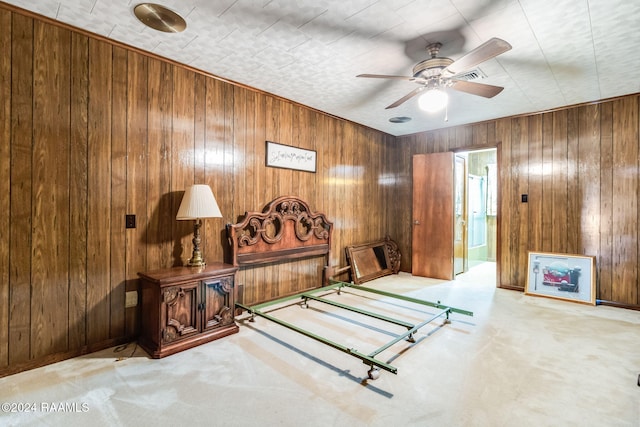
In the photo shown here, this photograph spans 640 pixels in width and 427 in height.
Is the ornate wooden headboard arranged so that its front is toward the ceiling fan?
yes

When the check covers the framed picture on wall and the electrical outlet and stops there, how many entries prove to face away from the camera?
0

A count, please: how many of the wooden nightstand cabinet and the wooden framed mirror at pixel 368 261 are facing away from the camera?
0

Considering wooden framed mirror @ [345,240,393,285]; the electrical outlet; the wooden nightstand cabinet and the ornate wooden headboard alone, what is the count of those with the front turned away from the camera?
0

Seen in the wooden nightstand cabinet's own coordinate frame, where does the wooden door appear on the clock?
The wooden door is roughly at 10 o'clock from the wooden nightstand cabinet.

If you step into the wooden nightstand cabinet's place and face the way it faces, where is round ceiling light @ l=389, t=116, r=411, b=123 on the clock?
The round ceiling light is roughly at 10 o'clock from the wooden nightstand cabinet.

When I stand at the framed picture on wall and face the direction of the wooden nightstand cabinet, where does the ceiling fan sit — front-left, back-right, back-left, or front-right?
front-left

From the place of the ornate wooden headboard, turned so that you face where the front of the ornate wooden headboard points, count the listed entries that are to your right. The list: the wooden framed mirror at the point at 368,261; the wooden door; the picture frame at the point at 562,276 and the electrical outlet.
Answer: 1

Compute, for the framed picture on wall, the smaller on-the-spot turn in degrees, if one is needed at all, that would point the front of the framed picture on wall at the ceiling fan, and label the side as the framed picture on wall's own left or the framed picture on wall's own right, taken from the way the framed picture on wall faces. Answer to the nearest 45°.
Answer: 0° — it already faces it

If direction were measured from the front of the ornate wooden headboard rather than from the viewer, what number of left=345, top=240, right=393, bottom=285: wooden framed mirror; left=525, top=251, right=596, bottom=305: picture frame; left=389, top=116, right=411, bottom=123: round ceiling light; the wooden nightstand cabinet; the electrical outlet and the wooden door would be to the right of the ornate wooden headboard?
2

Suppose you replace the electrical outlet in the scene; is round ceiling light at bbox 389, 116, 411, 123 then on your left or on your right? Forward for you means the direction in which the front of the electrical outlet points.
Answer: on your left

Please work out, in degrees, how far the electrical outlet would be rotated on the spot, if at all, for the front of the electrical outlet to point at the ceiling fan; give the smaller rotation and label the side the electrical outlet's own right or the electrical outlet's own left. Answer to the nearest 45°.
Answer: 0° — it already faces it

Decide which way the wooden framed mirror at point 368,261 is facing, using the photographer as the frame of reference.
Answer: facing the viewer and to the right of the viewer

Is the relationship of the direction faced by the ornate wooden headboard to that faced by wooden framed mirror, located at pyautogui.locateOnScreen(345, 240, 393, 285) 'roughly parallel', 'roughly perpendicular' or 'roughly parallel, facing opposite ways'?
roughly parallel

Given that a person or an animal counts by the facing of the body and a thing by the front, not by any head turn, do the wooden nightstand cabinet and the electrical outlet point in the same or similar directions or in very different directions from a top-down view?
same or similar directions

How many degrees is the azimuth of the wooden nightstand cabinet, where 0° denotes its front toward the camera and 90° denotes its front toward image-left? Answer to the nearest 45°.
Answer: approximately 315°

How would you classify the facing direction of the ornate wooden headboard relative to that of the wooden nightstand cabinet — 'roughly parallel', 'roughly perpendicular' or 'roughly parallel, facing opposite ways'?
roughly parallel
